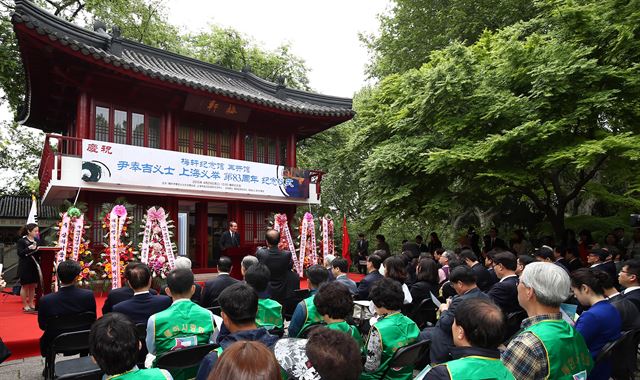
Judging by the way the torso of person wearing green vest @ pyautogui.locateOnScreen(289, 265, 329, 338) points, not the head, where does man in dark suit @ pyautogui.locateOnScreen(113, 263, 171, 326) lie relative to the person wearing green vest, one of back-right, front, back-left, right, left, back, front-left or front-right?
front-left

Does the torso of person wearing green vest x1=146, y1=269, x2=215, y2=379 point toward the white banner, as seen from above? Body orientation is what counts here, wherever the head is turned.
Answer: yes

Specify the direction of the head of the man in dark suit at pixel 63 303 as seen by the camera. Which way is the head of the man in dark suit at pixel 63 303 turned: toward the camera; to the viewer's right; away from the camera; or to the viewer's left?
away from the camera

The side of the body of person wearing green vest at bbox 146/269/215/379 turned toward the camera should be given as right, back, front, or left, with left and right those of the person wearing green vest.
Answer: back

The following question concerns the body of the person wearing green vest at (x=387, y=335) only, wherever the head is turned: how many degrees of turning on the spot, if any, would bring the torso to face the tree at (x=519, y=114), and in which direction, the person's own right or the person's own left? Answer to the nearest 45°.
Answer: approximately 90° to the person's own right

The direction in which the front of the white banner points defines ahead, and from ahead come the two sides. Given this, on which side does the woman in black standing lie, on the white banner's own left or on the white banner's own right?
on the white banner's own right

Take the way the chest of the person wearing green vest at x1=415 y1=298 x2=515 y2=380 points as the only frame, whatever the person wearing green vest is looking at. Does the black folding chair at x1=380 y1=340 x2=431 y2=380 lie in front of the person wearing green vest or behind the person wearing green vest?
in front

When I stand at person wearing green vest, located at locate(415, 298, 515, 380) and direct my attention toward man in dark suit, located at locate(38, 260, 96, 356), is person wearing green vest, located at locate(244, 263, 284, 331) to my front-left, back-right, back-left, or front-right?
front-right

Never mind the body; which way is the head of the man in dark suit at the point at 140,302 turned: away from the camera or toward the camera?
away from the camera

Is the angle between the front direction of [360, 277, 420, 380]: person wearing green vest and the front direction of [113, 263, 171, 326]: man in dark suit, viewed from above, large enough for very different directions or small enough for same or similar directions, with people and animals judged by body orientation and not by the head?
same or similar directions

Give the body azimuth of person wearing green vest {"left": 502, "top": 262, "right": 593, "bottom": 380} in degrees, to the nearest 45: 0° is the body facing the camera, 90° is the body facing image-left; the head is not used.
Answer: approximately 135°

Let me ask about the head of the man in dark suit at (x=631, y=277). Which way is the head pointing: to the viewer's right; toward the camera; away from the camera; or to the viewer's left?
to the viewer's left

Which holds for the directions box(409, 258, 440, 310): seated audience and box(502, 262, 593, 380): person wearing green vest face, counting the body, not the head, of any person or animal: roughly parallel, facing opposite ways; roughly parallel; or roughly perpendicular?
roughly parallel

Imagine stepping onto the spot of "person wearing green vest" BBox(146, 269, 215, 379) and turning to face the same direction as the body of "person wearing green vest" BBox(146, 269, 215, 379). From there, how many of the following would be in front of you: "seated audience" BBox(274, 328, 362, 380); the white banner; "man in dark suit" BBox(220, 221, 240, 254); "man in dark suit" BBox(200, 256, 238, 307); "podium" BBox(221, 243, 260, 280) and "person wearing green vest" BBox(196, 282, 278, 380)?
4

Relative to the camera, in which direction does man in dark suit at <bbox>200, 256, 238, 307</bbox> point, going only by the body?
away from the camera

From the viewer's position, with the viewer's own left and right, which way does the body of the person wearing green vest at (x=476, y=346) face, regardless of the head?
facing away from the viewer and to the left of the viewer

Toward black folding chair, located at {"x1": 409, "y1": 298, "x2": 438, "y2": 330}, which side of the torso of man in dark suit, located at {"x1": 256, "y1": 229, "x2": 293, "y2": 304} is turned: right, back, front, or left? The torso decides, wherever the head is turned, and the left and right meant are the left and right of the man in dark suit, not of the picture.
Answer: right

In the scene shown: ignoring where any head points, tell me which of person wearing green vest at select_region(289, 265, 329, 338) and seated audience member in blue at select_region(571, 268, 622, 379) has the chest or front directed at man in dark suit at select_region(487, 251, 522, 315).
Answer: the seated audience member in blue

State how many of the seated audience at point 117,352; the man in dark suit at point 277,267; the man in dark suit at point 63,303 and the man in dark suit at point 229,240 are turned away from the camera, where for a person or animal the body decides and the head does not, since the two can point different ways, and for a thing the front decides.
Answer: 3

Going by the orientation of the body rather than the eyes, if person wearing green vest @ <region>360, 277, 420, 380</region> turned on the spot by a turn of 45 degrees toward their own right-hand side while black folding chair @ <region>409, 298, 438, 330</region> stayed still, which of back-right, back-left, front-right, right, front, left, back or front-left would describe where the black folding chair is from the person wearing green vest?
front
